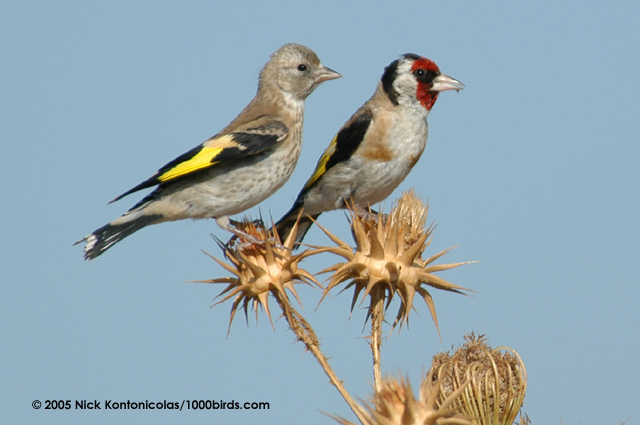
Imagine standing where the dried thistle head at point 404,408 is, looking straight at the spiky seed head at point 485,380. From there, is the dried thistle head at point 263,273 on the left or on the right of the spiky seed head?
left

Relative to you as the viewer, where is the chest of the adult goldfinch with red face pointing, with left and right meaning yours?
facing the viewer and to the right of the viewer

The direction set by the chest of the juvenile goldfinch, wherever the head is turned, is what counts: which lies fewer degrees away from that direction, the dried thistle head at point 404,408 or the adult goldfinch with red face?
the adult goldfinch with red face

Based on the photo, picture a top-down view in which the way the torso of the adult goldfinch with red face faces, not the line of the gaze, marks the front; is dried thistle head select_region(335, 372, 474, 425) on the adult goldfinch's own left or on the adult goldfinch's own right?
on the adult goldfinch's own right

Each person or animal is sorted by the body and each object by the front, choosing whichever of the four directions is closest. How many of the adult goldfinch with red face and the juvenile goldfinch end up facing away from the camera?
0

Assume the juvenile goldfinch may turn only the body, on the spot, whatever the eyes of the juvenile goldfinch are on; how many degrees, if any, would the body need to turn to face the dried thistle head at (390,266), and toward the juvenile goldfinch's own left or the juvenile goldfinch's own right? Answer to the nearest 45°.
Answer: approximately 45° to the juvenile goldfinch's own right

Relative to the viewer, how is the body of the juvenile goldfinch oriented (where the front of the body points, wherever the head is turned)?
to the viewer's right
